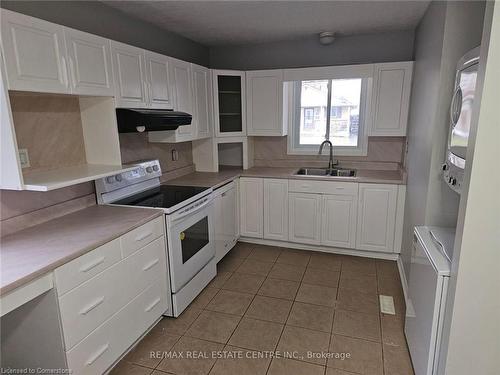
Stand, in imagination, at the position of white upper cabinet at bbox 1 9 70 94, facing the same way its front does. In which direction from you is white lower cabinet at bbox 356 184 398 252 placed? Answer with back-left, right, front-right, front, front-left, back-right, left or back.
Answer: front-left

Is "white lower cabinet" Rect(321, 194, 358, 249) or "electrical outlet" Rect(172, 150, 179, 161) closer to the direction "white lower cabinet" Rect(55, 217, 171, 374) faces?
the white lower cabinet

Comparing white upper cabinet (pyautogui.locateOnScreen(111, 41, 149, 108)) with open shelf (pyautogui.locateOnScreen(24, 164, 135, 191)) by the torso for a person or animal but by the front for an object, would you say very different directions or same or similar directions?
same or similar directions

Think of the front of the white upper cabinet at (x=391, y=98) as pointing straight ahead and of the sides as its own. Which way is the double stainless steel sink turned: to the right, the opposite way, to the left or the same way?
the same way

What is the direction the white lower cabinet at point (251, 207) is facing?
toward the camera

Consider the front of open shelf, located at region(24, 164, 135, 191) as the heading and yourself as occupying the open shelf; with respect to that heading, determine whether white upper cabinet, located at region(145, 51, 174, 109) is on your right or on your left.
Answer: on your left

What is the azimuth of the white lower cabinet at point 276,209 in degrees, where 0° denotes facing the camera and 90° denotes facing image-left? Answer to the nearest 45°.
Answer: approximately 0°

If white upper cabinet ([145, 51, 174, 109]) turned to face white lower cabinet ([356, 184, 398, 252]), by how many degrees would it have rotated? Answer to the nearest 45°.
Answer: approximately 45° to its left

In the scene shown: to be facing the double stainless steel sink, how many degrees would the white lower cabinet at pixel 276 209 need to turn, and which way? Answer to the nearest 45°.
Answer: approximately 135° to its left

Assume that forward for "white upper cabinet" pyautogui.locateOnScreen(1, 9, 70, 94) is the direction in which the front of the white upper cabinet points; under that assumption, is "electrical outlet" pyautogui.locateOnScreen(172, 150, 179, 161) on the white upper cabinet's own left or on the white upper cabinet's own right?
on the white upper cabinet's own left

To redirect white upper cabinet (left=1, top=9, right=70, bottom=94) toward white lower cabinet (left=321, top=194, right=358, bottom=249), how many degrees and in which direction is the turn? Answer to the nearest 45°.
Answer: approximately 45° to its left

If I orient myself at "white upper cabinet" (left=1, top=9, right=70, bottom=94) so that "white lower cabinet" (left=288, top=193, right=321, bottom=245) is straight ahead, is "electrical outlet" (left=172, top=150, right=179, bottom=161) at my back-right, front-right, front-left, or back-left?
front-left

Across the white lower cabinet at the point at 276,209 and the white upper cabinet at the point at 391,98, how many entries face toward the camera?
2

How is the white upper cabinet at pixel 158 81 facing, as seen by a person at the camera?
facing the viewer and to the right of the viewer

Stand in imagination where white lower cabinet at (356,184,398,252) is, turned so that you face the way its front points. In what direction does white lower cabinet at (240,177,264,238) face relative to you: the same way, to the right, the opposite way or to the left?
the same way

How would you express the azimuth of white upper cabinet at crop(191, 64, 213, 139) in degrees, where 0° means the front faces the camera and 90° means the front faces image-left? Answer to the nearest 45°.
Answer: approximately 315°

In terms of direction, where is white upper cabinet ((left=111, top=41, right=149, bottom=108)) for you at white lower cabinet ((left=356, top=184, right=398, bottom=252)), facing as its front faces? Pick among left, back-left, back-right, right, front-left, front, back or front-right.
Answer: front-right

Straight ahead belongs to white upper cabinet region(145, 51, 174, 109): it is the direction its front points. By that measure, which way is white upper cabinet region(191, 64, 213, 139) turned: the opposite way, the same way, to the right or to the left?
the same way

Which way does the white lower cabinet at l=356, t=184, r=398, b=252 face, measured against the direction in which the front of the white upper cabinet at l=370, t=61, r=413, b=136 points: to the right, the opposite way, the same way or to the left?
the same way

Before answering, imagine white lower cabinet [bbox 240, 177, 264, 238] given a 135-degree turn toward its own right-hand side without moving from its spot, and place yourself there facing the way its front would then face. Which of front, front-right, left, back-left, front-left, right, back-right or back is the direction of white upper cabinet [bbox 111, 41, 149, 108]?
left
